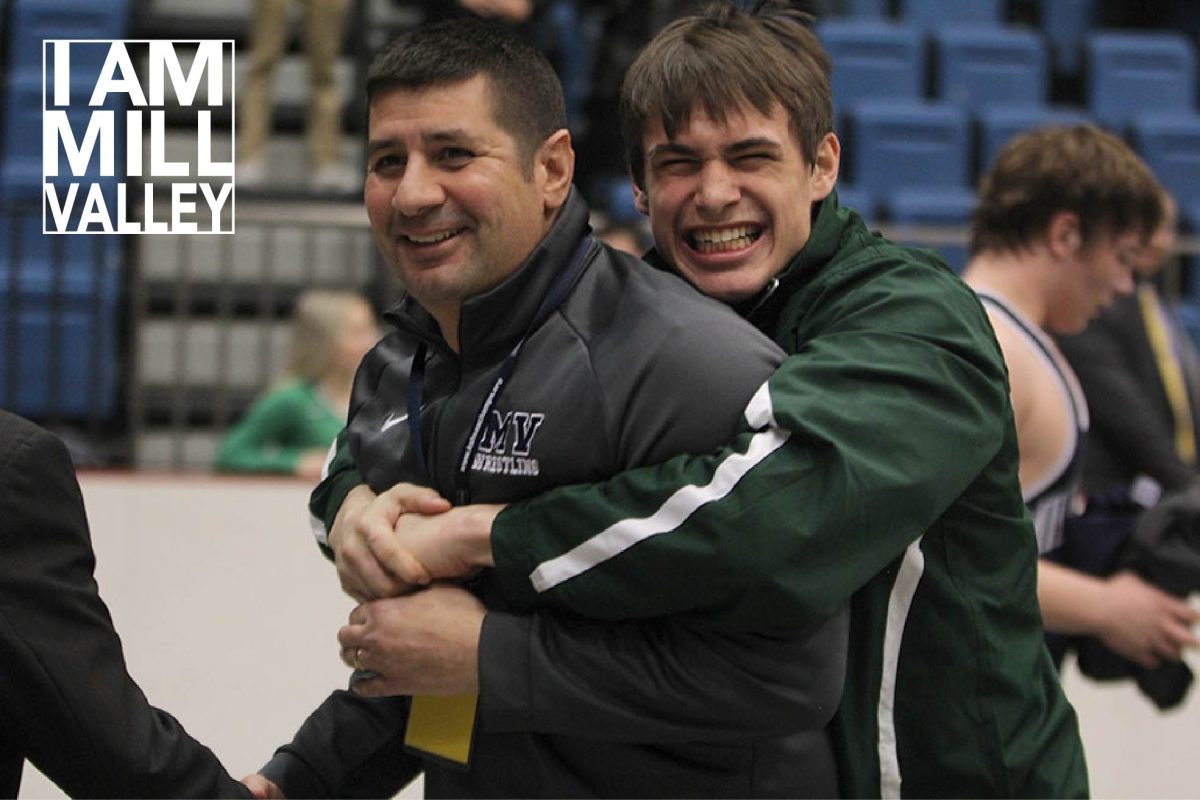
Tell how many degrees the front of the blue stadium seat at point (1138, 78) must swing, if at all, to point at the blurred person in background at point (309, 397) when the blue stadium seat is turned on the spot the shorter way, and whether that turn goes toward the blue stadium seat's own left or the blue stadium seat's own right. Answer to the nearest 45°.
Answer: approximately 45° to the blue stadium seat's own right

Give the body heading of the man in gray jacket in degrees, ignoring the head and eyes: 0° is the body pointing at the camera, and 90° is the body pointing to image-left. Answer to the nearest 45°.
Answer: approximately 45°

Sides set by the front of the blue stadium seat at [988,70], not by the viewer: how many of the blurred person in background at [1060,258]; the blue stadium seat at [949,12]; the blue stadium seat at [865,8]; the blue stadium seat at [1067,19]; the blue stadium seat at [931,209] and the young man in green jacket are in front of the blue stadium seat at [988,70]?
3

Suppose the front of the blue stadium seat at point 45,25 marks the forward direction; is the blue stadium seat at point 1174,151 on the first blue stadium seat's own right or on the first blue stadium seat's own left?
on the first blue stadium seat's own left

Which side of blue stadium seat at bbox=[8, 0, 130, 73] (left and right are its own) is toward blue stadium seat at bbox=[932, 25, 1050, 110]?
left
